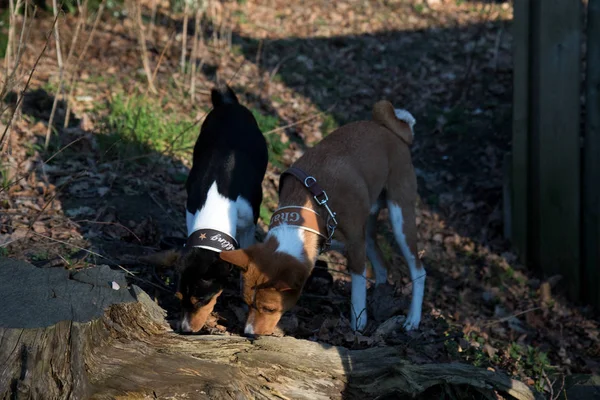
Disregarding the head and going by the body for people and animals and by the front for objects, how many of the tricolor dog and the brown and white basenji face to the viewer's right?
0

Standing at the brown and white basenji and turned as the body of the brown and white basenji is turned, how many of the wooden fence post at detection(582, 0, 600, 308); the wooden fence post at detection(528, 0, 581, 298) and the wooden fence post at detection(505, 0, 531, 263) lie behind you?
3

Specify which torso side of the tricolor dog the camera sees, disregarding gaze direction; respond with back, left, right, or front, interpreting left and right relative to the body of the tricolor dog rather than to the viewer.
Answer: front

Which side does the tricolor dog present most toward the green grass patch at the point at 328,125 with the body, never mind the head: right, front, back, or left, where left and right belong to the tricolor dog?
back

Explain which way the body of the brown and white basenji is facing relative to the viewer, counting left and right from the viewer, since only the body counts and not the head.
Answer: facing the viewer and to the left of the viewer

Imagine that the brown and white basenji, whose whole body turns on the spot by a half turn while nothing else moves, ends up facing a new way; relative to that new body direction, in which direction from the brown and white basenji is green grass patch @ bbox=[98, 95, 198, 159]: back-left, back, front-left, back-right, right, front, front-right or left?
left

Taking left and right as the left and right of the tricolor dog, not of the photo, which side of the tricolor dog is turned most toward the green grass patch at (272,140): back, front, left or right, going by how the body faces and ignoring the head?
back

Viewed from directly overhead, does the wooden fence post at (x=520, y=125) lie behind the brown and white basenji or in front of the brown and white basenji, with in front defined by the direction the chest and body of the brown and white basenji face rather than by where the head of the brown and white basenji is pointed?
behind

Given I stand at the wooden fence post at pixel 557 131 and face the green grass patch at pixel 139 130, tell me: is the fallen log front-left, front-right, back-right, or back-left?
front-left

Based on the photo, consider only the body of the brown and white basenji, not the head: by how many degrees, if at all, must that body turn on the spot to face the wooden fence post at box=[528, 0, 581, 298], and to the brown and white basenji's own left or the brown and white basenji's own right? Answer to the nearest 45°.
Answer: approximately 180°
